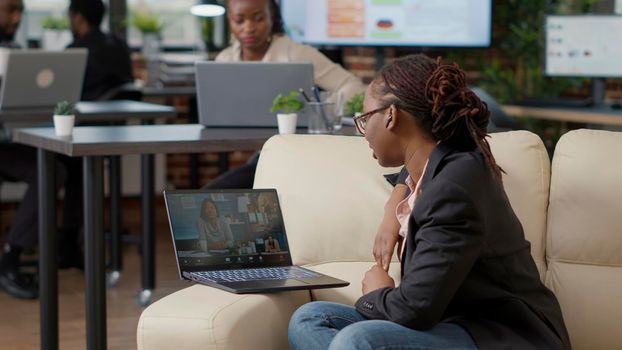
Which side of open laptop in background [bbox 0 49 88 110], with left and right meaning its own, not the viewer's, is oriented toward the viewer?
back

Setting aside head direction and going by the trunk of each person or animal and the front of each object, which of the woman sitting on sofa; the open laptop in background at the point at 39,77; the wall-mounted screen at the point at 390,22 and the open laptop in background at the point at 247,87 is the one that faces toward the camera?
the wall-mounted screen

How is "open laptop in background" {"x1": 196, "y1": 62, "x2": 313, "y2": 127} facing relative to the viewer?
away from the camera

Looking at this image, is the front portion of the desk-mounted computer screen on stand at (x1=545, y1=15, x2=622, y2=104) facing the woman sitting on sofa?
yes

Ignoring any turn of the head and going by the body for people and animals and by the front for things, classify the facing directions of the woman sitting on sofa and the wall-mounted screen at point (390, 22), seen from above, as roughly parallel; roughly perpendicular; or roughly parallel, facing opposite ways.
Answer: roughly perpendicular

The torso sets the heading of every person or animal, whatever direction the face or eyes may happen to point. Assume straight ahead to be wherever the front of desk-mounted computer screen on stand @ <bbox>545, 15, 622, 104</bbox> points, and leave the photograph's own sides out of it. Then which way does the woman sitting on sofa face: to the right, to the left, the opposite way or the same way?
to the right

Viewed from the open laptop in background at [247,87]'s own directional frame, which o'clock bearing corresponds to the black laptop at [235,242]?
The black laptop is roughly at 6 o'clock from the open laptop in background.

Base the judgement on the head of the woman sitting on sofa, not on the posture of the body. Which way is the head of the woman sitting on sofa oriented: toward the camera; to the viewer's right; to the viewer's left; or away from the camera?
to the viewer's left

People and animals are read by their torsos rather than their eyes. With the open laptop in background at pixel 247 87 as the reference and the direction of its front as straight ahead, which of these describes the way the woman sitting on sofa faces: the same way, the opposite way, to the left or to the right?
to the left

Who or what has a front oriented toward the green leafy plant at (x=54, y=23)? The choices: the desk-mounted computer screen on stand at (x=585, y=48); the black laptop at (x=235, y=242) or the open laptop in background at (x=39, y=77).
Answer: the open laptop in background

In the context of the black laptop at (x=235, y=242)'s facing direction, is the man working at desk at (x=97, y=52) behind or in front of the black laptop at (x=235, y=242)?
behind

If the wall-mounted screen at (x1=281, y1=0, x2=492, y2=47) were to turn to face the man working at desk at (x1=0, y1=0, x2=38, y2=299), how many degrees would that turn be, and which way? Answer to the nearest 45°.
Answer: approximately 45° to its right

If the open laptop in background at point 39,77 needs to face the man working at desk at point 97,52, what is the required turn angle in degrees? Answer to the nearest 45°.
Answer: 0° — it already faces them
